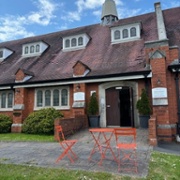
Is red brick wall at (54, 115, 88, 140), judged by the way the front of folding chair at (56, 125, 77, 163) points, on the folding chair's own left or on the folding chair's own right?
on the folding chair's own left

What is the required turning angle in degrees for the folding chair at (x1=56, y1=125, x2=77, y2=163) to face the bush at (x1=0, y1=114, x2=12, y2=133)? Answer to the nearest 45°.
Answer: approximately 135° to its left

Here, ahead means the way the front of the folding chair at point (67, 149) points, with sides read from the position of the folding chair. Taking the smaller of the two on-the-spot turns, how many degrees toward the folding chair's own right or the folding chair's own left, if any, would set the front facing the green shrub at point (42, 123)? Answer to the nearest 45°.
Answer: approximately 90° to the folding chair's own left

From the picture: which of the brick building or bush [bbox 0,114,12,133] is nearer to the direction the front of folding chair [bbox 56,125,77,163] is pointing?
the brick building

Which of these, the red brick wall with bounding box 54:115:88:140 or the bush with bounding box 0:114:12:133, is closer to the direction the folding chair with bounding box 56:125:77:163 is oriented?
the red brick wall

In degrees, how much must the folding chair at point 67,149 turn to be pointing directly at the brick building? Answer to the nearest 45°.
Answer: approximately 45° to its left

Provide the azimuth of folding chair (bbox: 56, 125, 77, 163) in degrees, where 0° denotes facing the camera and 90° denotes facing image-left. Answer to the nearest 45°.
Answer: approximately 270°
